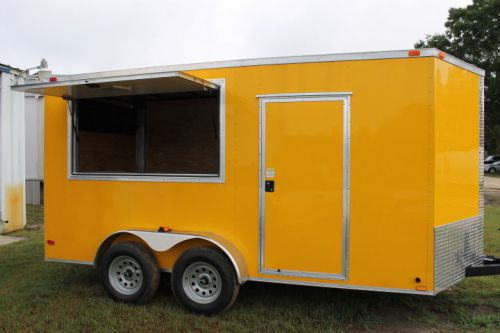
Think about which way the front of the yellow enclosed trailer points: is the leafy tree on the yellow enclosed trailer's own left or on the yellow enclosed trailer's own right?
on the yellow enclosed trailer's own left

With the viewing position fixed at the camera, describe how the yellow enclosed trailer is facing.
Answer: facing the viewer and to the right of the viewer

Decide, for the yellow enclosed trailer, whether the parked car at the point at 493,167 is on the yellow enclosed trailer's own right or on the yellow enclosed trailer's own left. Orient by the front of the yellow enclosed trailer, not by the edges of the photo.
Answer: on the yellow enclosed trailer's own left
